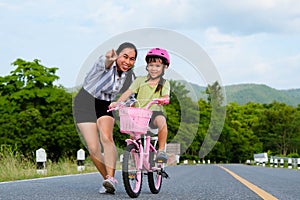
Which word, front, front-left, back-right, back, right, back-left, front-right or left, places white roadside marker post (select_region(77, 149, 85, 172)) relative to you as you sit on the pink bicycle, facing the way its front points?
back-right

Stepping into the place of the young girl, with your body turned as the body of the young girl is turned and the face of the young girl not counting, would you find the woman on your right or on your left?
on your right

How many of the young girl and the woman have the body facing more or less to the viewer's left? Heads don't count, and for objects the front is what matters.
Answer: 0

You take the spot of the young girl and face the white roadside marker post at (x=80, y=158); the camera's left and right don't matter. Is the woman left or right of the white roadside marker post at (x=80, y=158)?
left

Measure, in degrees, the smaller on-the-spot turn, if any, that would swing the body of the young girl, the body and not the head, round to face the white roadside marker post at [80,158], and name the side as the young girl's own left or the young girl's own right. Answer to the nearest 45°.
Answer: approximately 180°

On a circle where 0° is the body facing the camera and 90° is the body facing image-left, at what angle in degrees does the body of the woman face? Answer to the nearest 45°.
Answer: approximately 315°

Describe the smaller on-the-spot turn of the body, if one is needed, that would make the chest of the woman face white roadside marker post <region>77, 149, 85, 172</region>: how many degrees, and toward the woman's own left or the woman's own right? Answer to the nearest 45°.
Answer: approximately 135° to the woman's own left

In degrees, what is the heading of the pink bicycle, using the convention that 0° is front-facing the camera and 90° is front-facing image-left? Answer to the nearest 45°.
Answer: approximately 45°
